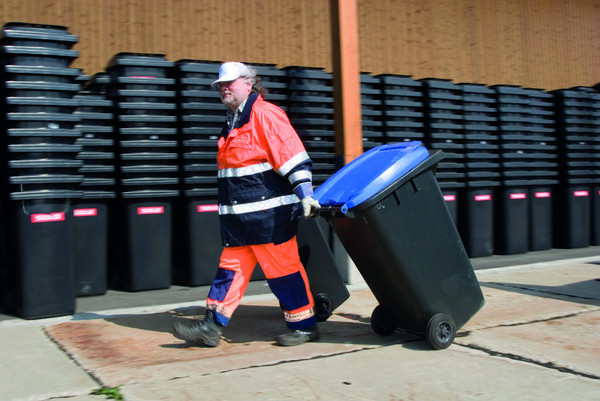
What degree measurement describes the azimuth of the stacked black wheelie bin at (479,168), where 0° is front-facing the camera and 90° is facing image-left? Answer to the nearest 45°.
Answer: approximately 0°

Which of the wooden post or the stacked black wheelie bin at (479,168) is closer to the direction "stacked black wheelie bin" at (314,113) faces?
the wooden post

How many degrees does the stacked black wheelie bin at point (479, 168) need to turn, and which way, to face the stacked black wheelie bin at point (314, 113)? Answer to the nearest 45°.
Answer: approximately 45° to its right

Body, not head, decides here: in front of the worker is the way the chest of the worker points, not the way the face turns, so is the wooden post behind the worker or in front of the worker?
behind

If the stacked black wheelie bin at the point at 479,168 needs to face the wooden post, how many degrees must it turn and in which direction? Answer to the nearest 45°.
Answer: approximately 45° to its right

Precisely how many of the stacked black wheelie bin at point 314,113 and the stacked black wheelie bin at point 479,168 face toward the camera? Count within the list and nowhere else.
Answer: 2

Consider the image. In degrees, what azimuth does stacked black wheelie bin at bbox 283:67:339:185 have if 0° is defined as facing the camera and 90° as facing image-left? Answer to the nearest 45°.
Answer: approximately 0°

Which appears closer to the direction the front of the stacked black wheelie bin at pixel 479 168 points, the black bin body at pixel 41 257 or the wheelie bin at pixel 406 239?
the wheelie bin
